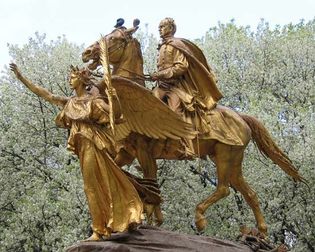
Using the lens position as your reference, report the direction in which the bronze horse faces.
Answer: facing to the left of the viewer

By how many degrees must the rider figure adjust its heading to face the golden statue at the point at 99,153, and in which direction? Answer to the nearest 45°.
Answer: approximately 45° to its left

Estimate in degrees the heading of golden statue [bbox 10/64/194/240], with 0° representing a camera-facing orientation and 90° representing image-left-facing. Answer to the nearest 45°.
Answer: approximately 45°

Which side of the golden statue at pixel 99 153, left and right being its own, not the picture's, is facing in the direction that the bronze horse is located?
back

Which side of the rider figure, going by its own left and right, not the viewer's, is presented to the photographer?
left

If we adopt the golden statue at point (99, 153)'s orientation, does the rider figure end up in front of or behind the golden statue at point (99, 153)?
behind

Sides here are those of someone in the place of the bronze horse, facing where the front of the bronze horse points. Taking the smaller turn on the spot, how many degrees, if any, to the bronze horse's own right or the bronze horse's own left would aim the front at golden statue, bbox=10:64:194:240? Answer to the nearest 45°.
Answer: approximately 45° to the bronze horse's own left

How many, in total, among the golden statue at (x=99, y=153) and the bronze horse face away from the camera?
0

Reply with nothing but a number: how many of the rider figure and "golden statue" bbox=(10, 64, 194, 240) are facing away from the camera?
0
